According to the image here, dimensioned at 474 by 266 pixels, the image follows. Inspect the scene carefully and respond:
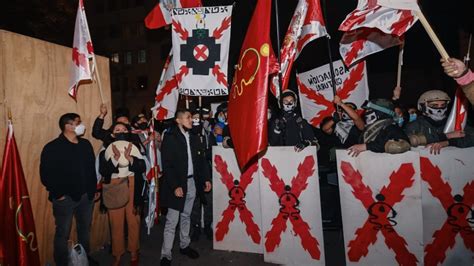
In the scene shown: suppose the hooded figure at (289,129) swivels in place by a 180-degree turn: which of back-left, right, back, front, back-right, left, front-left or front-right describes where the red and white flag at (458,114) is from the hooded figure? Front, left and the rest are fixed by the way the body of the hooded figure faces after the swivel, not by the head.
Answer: right

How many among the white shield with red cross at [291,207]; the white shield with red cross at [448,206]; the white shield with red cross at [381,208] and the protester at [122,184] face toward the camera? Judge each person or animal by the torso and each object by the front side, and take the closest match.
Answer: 4

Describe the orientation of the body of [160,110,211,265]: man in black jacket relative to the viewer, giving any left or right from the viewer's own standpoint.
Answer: facing the viewer and to the right of the viewer

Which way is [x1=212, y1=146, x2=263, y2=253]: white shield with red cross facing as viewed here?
toward the camera

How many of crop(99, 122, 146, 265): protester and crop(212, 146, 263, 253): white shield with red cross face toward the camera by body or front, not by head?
2

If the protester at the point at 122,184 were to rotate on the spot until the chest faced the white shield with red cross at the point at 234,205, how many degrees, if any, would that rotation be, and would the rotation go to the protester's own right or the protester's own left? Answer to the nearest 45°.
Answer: approximately 90° to the protester's own left

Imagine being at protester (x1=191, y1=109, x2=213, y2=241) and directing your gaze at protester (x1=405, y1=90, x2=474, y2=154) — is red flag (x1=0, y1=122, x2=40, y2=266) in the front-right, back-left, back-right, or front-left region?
back-right

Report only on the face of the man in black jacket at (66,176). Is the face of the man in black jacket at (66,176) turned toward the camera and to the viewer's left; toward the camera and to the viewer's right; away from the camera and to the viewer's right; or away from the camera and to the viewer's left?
toward the camera and to the viewer's right

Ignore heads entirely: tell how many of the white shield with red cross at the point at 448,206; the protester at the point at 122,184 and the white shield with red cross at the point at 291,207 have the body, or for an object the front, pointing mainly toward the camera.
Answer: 3

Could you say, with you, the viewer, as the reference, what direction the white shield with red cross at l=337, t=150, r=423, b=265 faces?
facing the viewer

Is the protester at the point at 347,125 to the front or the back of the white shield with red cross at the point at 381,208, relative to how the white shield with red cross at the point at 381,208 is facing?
to the back
